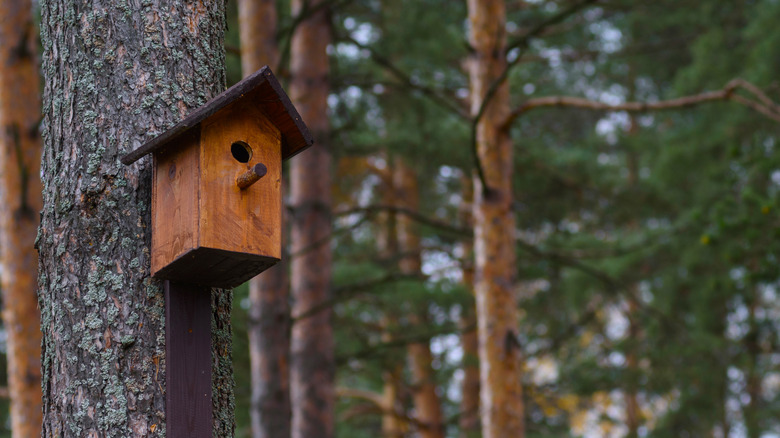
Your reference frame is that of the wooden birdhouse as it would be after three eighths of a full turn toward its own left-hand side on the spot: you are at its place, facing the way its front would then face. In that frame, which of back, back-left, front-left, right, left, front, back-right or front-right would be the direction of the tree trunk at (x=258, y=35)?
front

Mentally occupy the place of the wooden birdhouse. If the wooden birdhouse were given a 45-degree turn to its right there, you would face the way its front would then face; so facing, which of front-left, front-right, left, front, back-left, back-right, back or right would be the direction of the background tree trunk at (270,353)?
back

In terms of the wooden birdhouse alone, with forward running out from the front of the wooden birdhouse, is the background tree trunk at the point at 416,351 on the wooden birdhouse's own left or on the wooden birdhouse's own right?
on the wooden birdhouse's own left

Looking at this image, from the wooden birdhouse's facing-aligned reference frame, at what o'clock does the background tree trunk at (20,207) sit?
The background tree trunk is roughly at 7 o'clock from the wooden birdhouse.

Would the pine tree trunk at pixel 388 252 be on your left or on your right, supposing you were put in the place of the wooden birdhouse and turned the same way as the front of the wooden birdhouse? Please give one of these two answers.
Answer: on your left

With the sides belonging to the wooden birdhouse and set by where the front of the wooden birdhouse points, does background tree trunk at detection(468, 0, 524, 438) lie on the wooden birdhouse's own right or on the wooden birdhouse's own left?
on the wooden birdhouse's own left

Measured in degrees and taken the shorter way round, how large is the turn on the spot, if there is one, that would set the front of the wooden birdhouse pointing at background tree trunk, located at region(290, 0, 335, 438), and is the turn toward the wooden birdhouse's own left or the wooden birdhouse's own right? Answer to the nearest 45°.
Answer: approximately 135° to the wooden birdhouse's own left

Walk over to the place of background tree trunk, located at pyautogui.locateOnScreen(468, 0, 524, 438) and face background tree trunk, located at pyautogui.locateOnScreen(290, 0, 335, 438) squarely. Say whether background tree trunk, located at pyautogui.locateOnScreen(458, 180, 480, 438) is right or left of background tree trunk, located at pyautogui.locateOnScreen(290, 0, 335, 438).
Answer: right

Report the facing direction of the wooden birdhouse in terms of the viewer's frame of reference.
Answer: facing the viewer and to the right of the viewer

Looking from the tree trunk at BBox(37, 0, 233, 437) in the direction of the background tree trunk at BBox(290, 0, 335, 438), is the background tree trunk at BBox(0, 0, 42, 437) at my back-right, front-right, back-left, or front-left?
front-left
